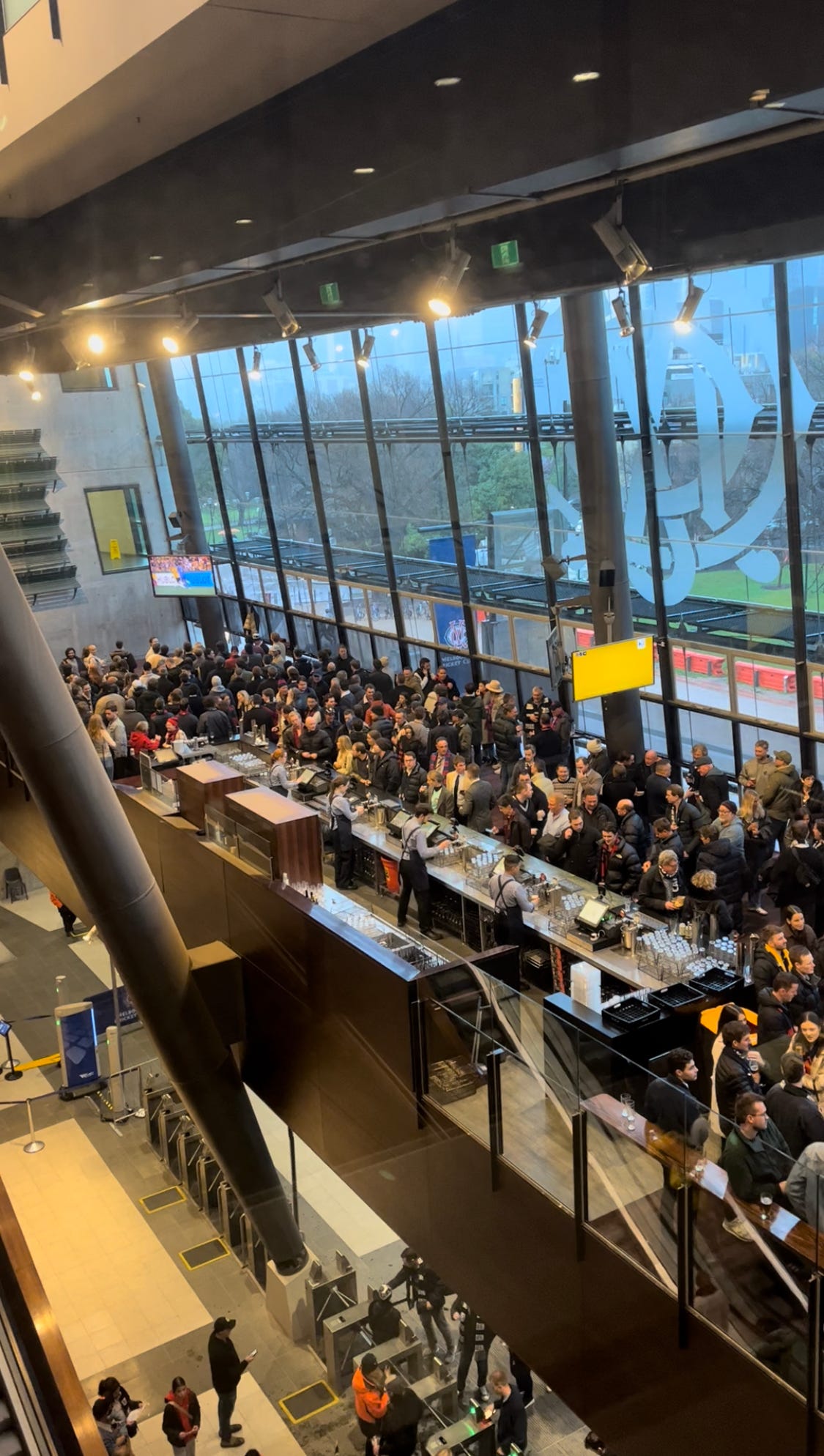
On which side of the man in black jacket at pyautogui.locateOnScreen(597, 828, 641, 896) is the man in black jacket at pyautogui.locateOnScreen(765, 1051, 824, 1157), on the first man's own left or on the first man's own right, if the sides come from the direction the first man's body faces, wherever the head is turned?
on the first man's own left

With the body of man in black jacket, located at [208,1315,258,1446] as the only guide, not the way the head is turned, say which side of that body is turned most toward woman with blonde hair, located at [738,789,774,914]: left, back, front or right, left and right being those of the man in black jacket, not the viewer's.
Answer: front

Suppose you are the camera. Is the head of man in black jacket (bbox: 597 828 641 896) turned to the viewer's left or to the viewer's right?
to the viewer's left

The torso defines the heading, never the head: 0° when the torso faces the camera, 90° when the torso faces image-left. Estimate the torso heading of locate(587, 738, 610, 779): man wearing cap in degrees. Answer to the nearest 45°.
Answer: approximately 45°

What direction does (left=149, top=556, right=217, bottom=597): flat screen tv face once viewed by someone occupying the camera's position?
facing the viewer

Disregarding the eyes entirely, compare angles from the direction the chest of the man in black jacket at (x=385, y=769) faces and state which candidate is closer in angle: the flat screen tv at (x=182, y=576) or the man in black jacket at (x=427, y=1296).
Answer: the man in black jacket

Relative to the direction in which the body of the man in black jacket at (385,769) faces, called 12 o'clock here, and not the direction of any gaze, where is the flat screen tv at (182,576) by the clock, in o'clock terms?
The flat screen tv is roughly at 4 o'clock from the man in black jacket.

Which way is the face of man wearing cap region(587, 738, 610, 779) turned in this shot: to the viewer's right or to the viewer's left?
to the viewer's left

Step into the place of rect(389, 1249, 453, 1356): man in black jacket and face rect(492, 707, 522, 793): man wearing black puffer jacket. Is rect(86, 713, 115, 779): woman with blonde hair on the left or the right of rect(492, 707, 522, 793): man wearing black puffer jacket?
left

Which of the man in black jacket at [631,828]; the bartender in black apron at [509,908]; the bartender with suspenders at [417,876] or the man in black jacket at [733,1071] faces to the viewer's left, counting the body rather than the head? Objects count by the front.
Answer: the man in black jacket at [631,828]

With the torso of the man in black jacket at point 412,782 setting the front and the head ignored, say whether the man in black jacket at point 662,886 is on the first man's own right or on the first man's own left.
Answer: on the first man's own left

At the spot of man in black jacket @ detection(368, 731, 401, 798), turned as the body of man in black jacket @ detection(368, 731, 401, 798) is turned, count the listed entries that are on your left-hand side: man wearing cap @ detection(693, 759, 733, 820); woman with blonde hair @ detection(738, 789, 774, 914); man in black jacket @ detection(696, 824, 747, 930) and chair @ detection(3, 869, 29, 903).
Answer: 3
